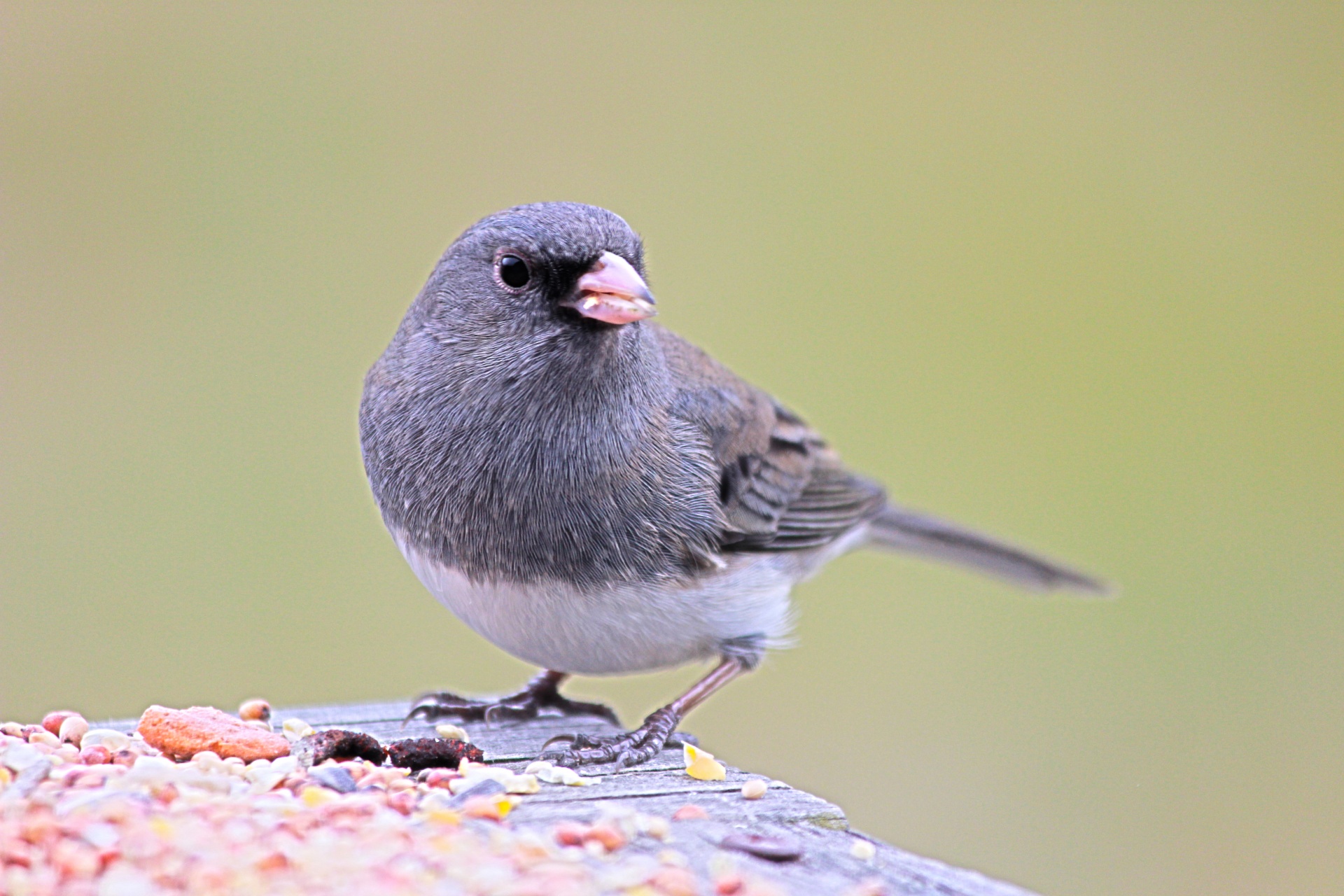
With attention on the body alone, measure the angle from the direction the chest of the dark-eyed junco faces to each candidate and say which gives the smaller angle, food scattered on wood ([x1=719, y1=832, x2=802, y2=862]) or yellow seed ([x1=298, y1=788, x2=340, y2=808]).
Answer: the yellow seed

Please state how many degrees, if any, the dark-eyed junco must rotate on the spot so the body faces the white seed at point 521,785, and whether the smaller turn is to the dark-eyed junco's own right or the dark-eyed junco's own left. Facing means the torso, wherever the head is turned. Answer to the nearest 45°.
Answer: approximately 45° to the dark-eyed junco's own left

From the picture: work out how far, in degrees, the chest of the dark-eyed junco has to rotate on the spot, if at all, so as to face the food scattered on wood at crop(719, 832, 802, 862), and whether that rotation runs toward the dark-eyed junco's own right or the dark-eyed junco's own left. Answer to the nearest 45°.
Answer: approximately 90° to the dark-eyed junco's own left

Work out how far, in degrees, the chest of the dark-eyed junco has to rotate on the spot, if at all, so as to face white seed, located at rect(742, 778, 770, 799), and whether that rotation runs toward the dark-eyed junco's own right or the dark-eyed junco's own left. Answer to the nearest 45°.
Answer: approximately 90° to the dark-eyed junco's own left

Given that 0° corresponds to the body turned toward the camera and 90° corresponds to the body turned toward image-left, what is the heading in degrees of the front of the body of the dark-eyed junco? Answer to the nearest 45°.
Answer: approximately 45°

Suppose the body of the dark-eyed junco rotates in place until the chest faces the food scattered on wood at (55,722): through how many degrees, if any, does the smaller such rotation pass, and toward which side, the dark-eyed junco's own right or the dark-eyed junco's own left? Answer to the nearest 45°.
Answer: approximately 45° to the dark-eyed junco's own right

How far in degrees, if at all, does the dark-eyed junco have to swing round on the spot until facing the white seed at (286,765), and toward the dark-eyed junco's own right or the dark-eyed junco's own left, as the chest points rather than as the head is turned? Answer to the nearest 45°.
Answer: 0° — it already faces it

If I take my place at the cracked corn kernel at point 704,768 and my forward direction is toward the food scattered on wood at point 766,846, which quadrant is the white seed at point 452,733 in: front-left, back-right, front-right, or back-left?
back-right

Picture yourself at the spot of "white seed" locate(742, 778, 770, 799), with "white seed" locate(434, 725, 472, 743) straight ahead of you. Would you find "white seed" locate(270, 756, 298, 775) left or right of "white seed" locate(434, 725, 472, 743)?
left

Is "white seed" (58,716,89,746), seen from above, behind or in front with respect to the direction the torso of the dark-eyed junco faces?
in front

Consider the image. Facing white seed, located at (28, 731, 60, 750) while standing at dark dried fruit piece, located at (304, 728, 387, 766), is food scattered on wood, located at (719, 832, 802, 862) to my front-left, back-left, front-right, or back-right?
back-left

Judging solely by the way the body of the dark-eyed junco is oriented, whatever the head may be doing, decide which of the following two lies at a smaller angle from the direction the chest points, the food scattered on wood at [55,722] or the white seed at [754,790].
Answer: the food scattered on wood
